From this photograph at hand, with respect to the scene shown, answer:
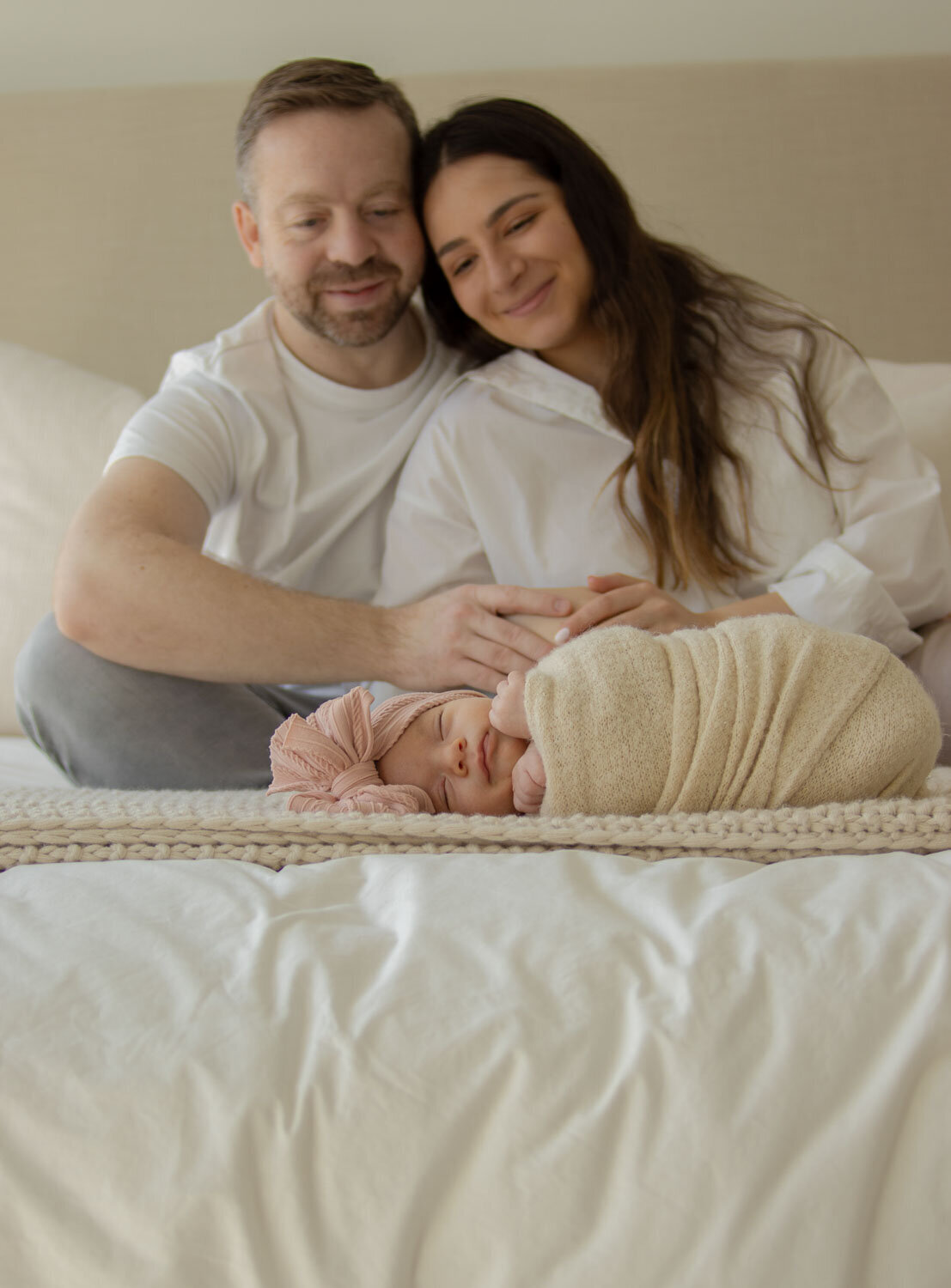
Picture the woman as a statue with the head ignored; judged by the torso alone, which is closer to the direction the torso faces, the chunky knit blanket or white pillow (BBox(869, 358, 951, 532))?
the chunky knit blanket

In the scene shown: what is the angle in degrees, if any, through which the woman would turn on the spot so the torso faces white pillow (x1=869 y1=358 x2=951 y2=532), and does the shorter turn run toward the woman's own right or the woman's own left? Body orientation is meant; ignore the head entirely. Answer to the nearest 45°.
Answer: approximately 135° to the woman's own left

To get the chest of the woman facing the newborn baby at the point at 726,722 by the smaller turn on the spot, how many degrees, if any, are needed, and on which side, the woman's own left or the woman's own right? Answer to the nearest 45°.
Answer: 0° — they already face them

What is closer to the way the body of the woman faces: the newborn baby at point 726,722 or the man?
the newborn baby

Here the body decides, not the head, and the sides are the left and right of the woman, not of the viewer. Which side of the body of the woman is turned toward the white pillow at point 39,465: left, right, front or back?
right

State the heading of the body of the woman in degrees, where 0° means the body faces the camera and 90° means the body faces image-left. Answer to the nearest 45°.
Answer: approximately 0°

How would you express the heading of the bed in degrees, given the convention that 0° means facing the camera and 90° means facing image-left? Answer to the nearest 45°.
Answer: approximately 0°
